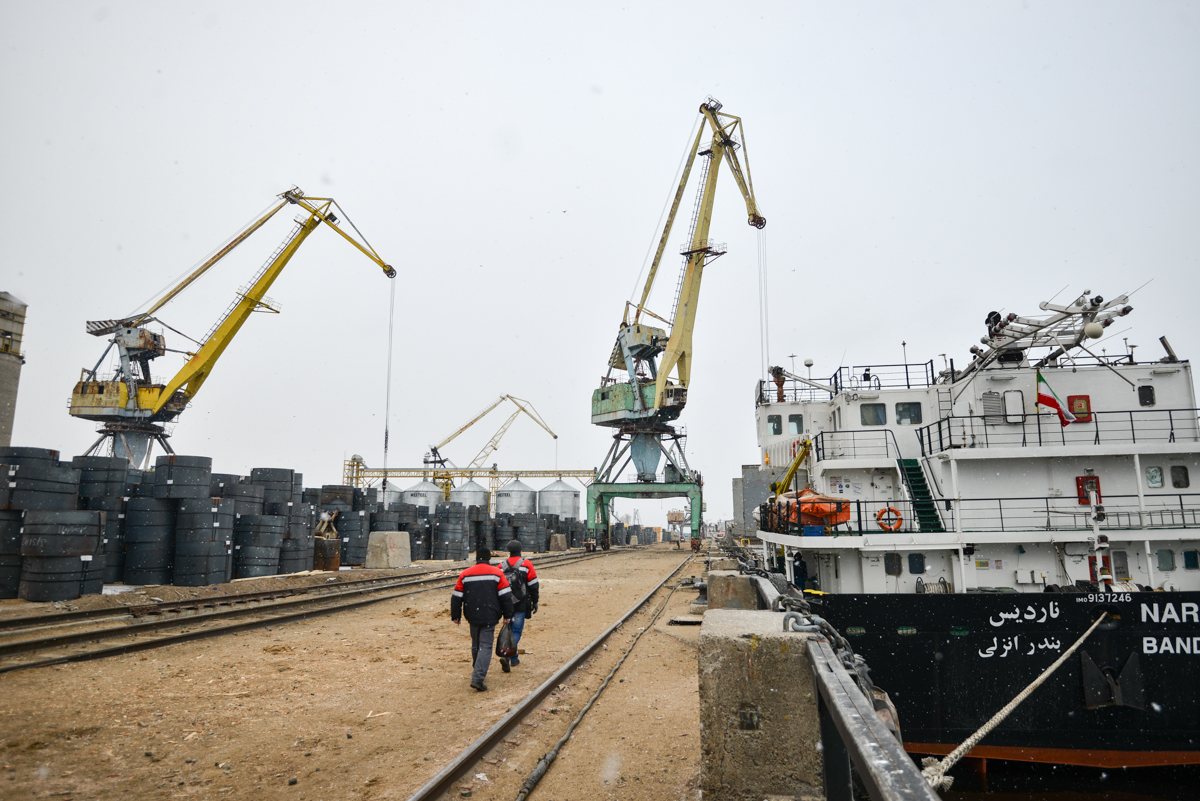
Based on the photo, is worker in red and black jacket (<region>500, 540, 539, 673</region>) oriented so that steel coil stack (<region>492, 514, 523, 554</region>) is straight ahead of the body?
yes

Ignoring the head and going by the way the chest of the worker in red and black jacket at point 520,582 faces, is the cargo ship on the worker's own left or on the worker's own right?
on the worker's own right

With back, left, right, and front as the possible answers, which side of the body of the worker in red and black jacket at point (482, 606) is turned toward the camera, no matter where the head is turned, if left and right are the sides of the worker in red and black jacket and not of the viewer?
back

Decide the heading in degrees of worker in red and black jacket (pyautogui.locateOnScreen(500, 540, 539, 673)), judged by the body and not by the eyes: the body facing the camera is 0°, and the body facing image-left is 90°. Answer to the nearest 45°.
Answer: approximately 180°

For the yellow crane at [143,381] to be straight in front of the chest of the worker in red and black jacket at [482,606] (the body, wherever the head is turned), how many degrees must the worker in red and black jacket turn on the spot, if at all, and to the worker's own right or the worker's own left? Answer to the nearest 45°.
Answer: approximately 45° to the worker's own left
